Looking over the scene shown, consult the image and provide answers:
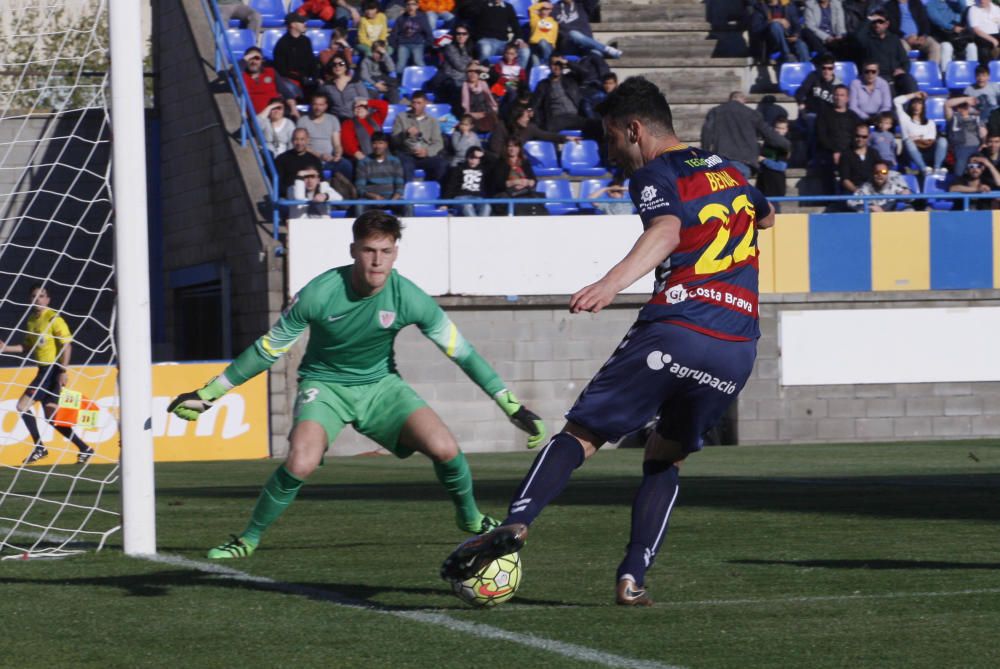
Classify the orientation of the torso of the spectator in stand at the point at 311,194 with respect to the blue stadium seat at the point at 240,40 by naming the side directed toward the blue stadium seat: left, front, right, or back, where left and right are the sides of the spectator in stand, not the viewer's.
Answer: back

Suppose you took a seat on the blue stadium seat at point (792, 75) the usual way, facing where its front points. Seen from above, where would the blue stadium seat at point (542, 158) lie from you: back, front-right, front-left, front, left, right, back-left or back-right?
front-right

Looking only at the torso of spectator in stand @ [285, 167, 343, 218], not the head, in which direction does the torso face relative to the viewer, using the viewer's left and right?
facing the viewer

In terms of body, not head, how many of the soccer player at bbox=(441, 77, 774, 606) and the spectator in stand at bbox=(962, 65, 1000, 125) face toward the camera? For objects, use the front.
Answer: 1

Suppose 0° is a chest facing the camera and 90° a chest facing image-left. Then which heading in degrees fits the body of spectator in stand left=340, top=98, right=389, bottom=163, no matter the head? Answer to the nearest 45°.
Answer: approximately 0°

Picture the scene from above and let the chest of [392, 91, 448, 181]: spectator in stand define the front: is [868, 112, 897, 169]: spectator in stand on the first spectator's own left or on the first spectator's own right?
on the first spectator's own left

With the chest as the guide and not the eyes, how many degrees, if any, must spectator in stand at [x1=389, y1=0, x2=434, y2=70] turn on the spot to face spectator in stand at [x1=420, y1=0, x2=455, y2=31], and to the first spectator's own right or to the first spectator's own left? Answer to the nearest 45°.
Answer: approximately 135° to the first spectator's own left

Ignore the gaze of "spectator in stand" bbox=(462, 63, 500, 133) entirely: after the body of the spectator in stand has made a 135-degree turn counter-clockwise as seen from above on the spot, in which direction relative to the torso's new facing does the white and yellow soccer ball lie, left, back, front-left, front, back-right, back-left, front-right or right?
back-right

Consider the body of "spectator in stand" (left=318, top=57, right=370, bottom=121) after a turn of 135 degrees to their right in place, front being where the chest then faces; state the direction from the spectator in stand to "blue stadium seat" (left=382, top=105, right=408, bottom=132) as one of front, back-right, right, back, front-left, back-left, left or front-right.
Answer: back

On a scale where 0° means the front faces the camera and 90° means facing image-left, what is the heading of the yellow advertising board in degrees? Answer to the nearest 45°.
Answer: approximately 0°

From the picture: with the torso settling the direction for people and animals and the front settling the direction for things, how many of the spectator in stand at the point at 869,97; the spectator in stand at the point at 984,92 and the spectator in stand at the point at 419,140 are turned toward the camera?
3

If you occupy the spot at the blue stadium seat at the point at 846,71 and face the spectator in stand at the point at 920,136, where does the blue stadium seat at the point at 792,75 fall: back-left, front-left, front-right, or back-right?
back-right

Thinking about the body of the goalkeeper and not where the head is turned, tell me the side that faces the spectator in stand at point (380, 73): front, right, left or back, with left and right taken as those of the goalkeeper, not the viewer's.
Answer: back

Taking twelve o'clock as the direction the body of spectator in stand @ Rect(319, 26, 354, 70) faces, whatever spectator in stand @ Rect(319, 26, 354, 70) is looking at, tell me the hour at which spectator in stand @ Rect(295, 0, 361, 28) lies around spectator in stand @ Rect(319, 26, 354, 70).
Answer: spectator in stand @ Rect(295, 0, 361, 28) is roughly at 6 o'clock from spectator in stand @ Rect(319, 26, 354, 70).

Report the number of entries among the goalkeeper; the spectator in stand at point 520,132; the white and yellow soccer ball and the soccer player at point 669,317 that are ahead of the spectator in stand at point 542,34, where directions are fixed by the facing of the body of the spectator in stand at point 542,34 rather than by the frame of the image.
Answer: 4
